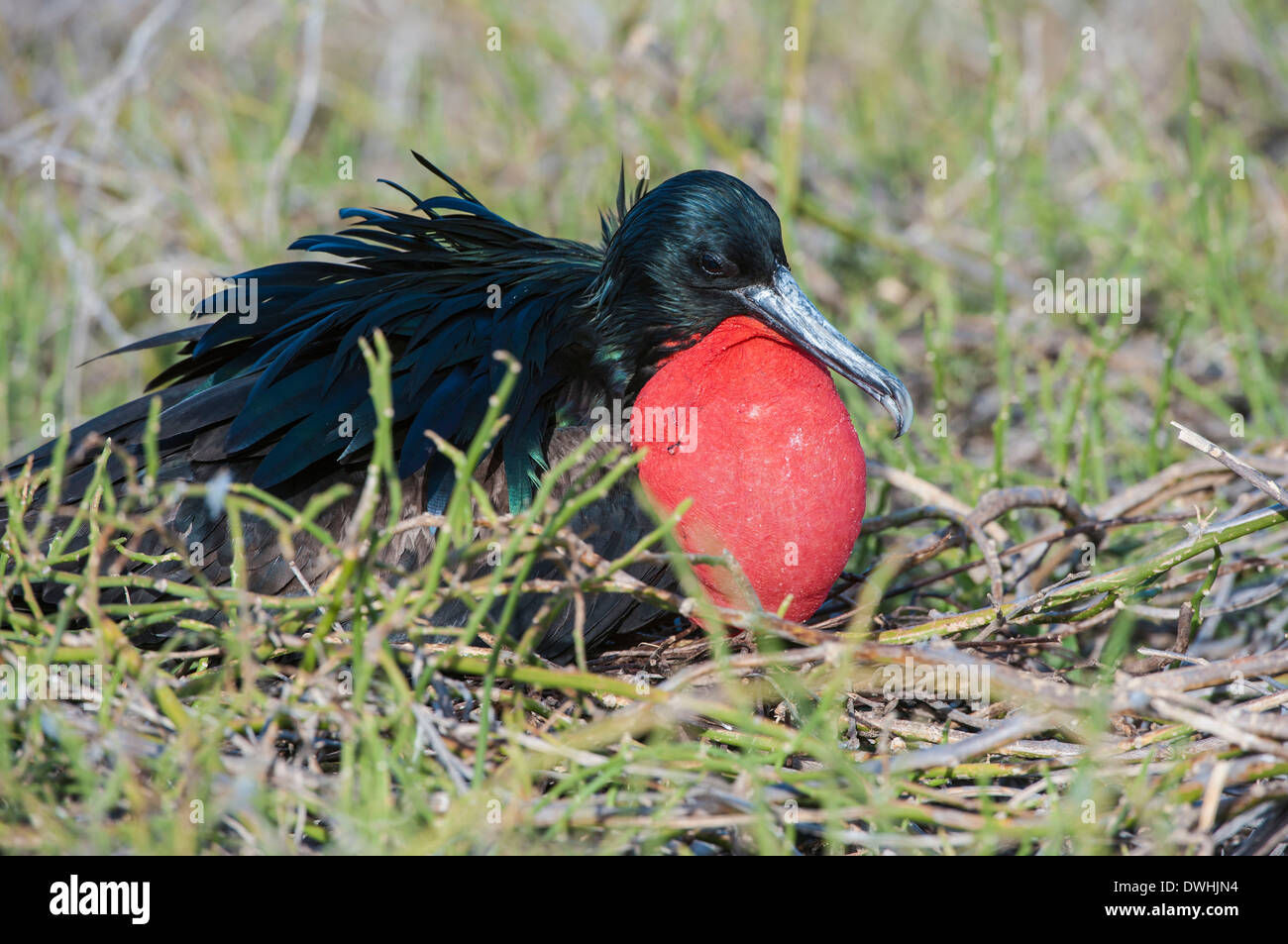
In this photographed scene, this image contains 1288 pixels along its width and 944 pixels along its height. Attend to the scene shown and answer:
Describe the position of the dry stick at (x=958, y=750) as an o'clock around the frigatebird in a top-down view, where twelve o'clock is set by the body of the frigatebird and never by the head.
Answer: The dry stick is roughly at 2 o'clock from the frigatebird.

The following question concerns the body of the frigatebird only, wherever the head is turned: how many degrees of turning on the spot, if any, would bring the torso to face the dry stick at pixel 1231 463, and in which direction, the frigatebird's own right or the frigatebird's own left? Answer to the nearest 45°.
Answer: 0° — it already faces it

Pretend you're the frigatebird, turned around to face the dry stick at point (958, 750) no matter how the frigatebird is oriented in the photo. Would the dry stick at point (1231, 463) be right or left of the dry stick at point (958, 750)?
left

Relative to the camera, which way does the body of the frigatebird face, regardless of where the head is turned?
to the viewer's right

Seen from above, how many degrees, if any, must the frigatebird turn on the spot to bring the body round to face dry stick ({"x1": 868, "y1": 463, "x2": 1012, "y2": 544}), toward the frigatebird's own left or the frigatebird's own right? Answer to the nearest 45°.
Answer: approximately 45° to the frigatebird's own left
